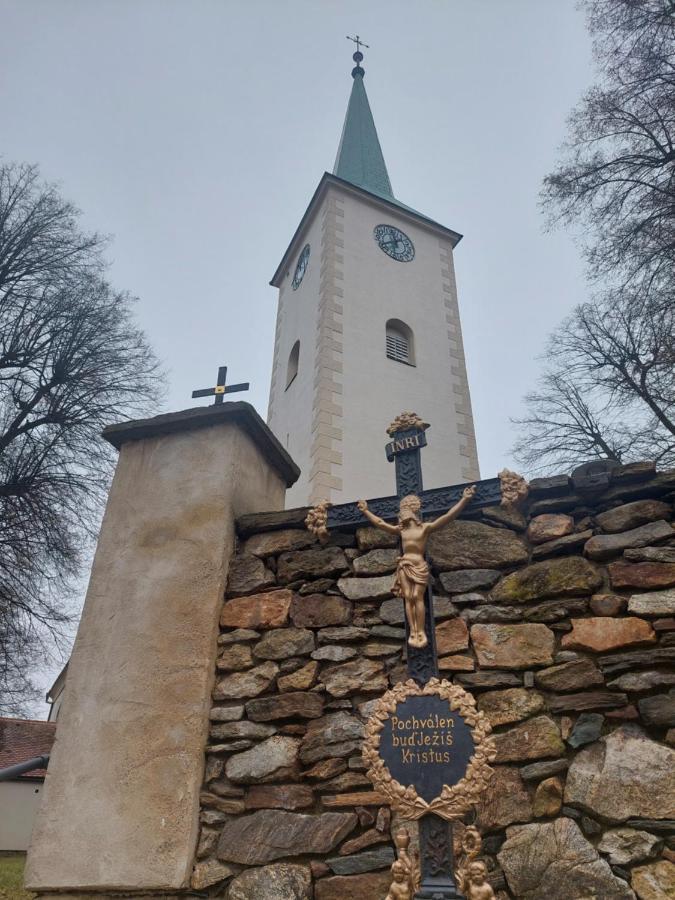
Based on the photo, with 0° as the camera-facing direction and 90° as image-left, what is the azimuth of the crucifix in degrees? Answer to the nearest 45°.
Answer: approximately 0°

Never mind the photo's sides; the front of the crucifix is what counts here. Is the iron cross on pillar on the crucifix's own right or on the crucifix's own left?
on the crucifix's own right

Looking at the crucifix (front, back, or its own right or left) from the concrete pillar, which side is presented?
right
